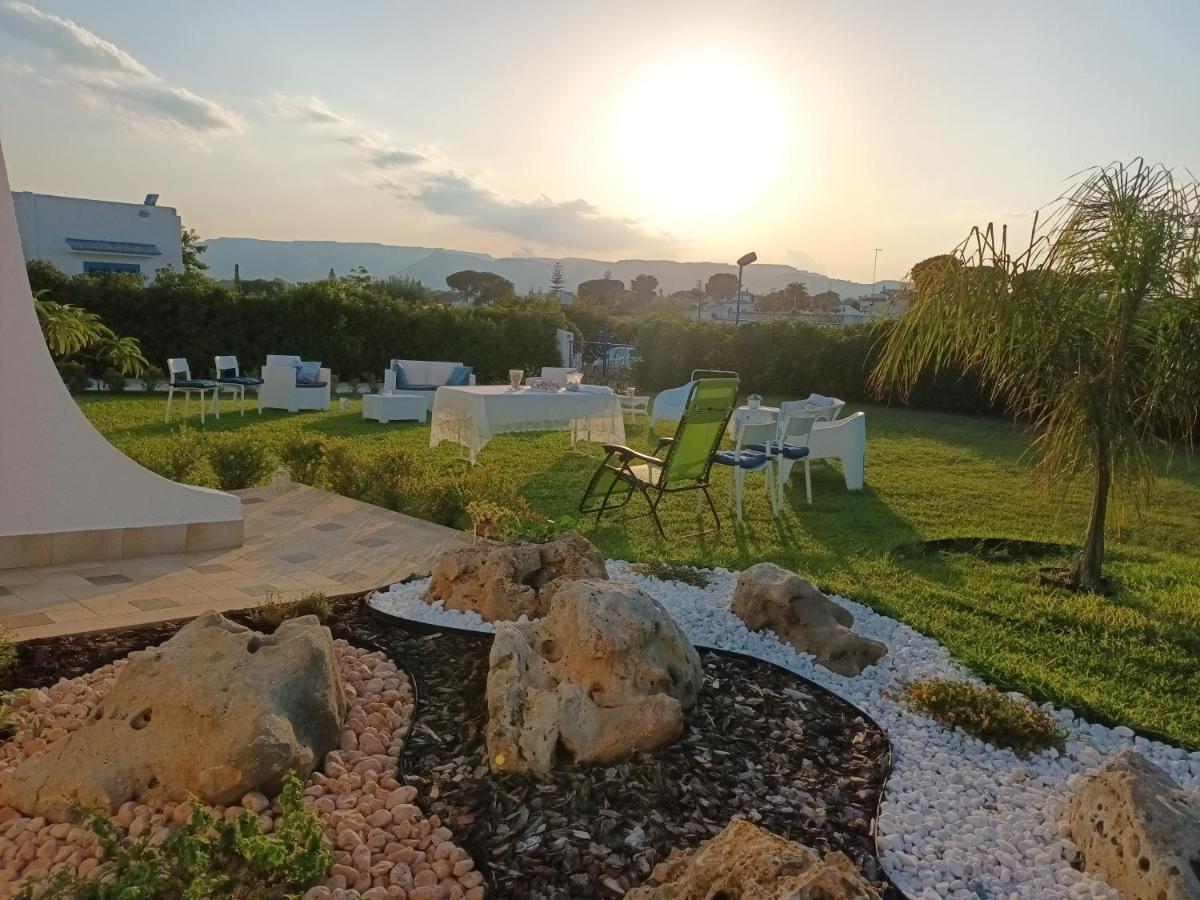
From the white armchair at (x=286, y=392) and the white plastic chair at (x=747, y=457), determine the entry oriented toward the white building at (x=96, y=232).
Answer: the white plastic chair

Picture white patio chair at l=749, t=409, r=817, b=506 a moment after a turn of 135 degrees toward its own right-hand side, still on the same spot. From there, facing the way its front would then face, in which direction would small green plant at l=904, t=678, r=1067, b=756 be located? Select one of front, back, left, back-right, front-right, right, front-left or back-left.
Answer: right

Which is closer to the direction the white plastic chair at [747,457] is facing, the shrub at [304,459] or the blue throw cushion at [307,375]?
the blue throw cushion

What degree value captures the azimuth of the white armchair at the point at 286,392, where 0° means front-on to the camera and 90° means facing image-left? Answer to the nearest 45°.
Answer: approximately 315°

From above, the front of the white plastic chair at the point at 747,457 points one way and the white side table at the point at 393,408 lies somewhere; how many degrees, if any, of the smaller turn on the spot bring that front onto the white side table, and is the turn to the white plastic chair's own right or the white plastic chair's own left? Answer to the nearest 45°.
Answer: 0° — it already faces it

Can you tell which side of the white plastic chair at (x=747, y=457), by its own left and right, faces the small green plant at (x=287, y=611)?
left

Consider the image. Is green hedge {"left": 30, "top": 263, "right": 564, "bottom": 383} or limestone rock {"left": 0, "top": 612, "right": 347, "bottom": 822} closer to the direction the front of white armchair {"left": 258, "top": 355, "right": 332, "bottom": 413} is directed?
the limestone rock

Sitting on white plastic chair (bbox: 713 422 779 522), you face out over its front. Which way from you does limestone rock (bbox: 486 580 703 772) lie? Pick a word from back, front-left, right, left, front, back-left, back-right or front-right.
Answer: back-left
